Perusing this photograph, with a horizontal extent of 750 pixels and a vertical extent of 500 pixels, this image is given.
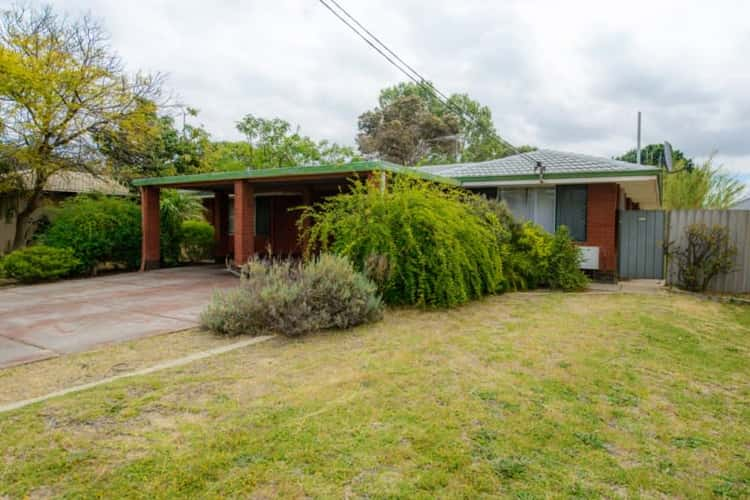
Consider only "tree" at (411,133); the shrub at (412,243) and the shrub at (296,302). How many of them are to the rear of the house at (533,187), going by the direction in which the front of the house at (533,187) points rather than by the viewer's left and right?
1

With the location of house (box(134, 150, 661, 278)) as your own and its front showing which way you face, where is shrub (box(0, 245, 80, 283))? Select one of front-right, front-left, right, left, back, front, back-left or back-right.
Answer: right

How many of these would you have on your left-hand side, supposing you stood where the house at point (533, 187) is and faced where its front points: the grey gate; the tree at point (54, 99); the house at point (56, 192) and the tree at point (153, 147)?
1

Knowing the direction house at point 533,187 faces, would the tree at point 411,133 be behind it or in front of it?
behind

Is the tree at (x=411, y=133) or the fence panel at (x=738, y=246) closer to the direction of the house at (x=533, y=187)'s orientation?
the fence panel

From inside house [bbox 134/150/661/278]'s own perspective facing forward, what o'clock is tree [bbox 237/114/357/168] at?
The tree is roughly at 5 o'clock from the house.

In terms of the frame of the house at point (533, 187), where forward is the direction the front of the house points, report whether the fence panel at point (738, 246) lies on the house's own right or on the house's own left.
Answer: on the house's own left

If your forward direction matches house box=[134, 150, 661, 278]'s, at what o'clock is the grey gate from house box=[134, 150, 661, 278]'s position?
The grey gate is roughly at 9 o'clock from the house.

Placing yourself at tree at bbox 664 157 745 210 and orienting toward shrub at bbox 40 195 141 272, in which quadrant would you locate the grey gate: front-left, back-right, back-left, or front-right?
front-left

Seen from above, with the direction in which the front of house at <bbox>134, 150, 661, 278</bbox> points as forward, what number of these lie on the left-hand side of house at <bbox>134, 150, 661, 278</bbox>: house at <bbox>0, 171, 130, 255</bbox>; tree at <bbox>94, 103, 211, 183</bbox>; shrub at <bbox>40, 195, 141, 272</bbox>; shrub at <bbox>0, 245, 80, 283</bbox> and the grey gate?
1

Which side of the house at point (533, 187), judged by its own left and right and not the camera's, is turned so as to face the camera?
front

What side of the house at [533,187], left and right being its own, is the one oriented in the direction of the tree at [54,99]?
right

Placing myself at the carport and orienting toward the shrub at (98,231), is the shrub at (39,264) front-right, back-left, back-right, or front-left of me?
front-left

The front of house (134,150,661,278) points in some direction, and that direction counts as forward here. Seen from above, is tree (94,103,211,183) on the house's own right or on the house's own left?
on the house's own right
